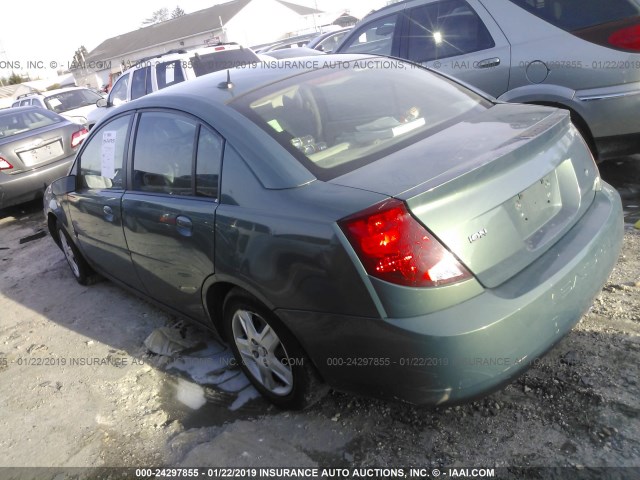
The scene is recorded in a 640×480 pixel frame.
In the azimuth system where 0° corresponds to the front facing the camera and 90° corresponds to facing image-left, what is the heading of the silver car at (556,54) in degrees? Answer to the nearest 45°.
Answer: approximately 135°

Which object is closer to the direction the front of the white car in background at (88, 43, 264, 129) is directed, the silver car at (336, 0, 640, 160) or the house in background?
the house in background

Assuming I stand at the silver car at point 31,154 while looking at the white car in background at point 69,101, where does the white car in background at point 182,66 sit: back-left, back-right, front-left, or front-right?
front-right

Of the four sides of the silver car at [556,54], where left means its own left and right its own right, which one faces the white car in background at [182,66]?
front

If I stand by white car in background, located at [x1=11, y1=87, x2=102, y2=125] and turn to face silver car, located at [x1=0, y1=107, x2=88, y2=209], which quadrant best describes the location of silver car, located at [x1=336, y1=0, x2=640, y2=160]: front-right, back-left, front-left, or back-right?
front-left

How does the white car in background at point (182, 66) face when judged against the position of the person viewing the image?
facing away from the viewer and to the left of the viewer

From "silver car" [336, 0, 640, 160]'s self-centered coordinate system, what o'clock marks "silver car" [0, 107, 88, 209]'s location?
"silver car" [0, 107, 88, 209] is roughly at 11 o'clock from "silver car" [336, 0, 640, 160].

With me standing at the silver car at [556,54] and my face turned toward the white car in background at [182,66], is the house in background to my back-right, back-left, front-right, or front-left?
front-right

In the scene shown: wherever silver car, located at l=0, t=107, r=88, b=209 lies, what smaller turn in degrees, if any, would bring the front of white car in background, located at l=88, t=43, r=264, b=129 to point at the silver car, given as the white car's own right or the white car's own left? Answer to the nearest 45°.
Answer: approximately 90° to the white car's own left

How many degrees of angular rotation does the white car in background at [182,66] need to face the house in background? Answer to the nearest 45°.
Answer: approximately 45° to its right

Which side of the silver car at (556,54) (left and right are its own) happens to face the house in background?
front

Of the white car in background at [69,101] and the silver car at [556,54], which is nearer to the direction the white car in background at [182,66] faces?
the white car in background

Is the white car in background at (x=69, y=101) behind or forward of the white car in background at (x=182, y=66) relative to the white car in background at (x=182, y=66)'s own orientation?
forward

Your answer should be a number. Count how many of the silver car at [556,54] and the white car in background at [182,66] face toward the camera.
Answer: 0
